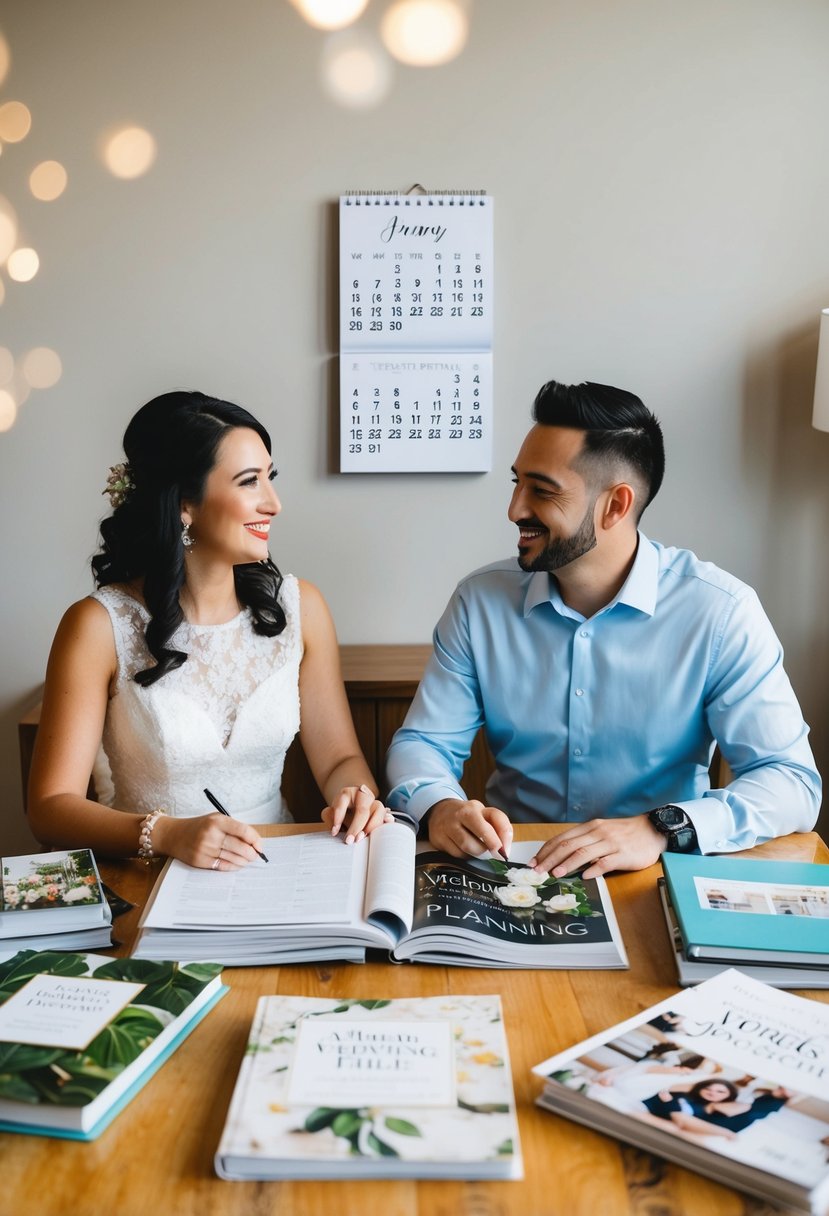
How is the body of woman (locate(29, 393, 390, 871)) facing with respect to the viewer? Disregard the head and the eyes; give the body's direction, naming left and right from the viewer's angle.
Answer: facing the viewer and to the right of the viewer

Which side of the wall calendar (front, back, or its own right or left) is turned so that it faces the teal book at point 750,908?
front

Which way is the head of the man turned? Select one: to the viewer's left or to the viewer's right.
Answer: to the viewer's left

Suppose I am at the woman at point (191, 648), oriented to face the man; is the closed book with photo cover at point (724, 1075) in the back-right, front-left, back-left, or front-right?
front-right

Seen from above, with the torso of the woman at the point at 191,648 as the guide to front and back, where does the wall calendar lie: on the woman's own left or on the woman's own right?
on the woman's own left

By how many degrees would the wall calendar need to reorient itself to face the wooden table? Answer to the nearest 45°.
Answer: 0° — it already faces it

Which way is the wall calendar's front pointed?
toward the camera

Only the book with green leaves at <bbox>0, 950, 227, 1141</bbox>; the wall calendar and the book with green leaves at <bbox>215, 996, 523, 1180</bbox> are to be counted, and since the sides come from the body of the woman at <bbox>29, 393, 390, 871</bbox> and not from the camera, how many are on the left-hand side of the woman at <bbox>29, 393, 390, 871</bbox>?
1

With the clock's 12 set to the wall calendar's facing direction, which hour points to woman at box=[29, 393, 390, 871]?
The woman is roughly at 1 o'clock from the wall calendar.

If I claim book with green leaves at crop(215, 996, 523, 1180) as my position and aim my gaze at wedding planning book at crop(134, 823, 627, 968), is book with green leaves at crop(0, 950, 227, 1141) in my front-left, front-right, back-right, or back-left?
front-left

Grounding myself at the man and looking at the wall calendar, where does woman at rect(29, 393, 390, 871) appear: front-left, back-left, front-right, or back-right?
front-left

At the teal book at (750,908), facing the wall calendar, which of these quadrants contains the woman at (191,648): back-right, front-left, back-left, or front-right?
front-left

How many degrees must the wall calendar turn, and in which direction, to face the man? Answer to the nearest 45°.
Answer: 0° — it already faces them

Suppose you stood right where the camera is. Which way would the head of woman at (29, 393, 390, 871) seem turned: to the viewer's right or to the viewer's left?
to the viewer's right

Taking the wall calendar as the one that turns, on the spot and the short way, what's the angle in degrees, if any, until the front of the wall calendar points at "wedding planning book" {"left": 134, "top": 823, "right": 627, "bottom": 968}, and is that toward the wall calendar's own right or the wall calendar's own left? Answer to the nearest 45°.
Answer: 0° — it already faces it

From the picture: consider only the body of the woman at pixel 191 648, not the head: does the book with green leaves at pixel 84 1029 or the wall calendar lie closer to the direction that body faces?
the book with green leaves

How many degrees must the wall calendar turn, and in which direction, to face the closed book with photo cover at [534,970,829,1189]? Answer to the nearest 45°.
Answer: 0° — it already faces it
